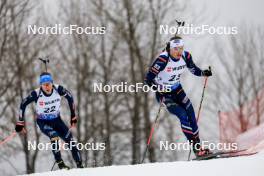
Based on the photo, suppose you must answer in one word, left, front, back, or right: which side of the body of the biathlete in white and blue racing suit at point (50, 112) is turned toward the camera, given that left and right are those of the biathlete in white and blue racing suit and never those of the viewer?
front

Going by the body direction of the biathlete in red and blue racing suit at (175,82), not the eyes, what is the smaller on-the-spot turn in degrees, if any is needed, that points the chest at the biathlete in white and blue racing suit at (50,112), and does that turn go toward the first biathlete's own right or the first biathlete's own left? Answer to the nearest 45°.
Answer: approximately 135° to the first biathlete's own right

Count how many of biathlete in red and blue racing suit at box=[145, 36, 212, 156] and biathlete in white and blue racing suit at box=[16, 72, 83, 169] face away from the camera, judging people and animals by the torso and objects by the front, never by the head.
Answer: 0

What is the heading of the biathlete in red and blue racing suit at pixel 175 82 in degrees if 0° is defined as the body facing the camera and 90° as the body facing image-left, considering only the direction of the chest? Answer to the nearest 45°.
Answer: approximately 315°
